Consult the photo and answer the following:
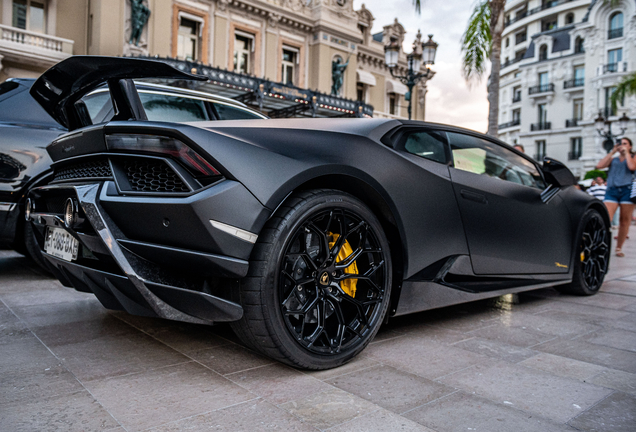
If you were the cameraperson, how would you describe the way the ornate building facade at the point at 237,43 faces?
facing the viewer and to the right of the viewer

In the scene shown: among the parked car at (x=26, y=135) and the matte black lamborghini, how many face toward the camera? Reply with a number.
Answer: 0

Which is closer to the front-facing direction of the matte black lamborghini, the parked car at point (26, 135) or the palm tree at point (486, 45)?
the palm tree

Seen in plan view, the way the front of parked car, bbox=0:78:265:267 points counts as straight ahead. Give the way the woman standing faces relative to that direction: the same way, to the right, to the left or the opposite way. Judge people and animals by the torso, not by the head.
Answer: the opposite way

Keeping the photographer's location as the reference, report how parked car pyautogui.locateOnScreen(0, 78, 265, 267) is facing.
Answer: facing away from the viewer and to the right of the viewer

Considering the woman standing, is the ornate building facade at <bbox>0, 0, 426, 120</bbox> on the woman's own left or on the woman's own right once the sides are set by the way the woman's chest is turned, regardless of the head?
on the woman's own right

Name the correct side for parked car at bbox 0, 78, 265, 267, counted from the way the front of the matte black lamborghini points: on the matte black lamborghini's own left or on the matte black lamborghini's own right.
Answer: on the matte black lamborghini's own left

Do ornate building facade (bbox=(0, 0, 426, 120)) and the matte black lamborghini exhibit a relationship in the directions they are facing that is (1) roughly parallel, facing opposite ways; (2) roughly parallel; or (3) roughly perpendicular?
roughly perpendicular

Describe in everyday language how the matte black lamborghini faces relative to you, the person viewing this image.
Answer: facing away from the viewer and to the right of the viewer

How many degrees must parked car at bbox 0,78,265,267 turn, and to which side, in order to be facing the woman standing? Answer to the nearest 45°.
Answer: approximately 45° to its right

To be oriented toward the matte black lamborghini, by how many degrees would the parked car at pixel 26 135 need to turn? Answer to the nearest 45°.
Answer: approximately 90° to its right

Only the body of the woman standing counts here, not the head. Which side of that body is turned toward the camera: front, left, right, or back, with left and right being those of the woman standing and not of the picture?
front

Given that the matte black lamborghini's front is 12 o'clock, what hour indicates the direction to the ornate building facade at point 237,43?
The ornate building facade is roughly at 10 o'clock from the matte black lamborghini.
